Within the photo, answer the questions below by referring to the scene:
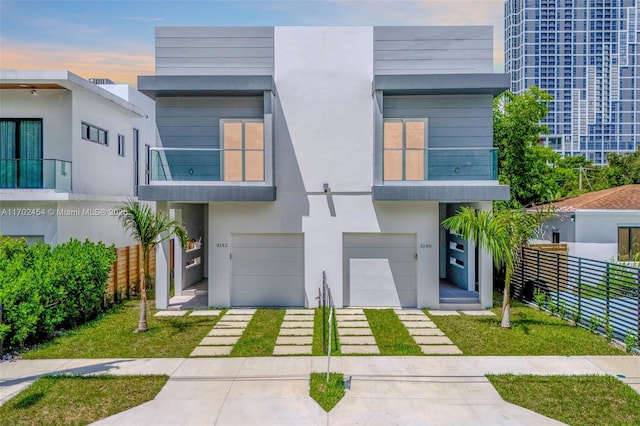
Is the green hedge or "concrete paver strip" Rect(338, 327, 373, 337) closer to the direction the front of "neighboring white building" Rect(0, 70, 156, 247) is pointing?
the green hedge

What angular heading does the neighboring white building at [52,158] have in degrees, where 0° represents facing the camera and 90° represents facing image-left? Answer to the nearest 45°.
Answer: approximately 0°

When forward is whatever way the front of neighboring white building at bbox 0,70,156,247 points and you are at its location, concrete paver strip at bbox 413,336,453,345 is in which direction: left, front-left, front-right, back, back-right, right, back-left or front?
front-left

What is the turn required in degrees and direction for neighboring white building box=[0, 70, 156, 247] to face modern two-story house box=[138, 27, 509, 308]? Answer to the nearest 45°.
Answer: approximately 45° to its left

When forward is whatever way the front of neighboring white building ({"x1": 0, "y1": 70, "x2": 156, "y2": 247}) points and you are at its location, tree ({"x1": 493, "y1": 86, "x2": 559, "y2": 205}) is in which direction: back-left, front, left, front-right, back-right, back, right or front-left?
left

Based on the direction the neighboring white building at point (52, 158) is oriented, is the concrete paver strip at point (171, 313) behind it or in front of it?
in front

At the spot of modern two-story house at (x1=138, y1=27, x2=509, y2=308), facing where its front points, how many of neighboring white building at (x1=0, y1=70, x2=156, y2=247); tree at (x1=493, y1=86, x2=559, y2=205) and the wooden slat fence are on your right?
2

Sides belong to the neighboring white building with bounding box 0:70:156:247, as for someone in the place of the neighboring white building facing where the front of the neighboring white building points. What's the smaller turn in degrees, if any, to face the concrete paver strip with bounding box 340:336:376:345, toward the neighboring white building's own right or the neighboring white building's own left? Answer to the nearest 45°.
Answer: approximately 45° to the neighboring white building's own left

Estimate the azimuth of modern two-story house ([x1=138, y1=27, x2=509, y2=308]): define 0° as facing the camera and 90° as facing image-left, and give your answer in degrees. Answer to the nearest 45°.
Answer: approximately 0°

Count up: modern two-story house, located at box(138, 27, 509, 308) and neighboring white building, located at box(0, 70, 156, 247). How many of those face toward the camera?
2
